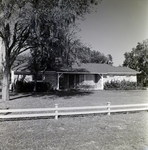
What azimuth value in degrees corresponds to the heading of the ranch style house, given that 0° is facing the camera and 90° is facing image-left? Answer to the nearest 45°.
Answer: approximately 0°

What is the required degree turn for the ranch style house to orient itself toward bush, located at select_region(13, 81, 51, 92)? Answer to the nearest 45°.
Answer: approximately 45° to its right

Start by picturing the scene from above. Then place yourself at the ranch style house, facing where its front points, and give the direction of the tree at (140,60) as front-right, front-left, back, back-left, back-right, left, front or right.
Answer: back-left
